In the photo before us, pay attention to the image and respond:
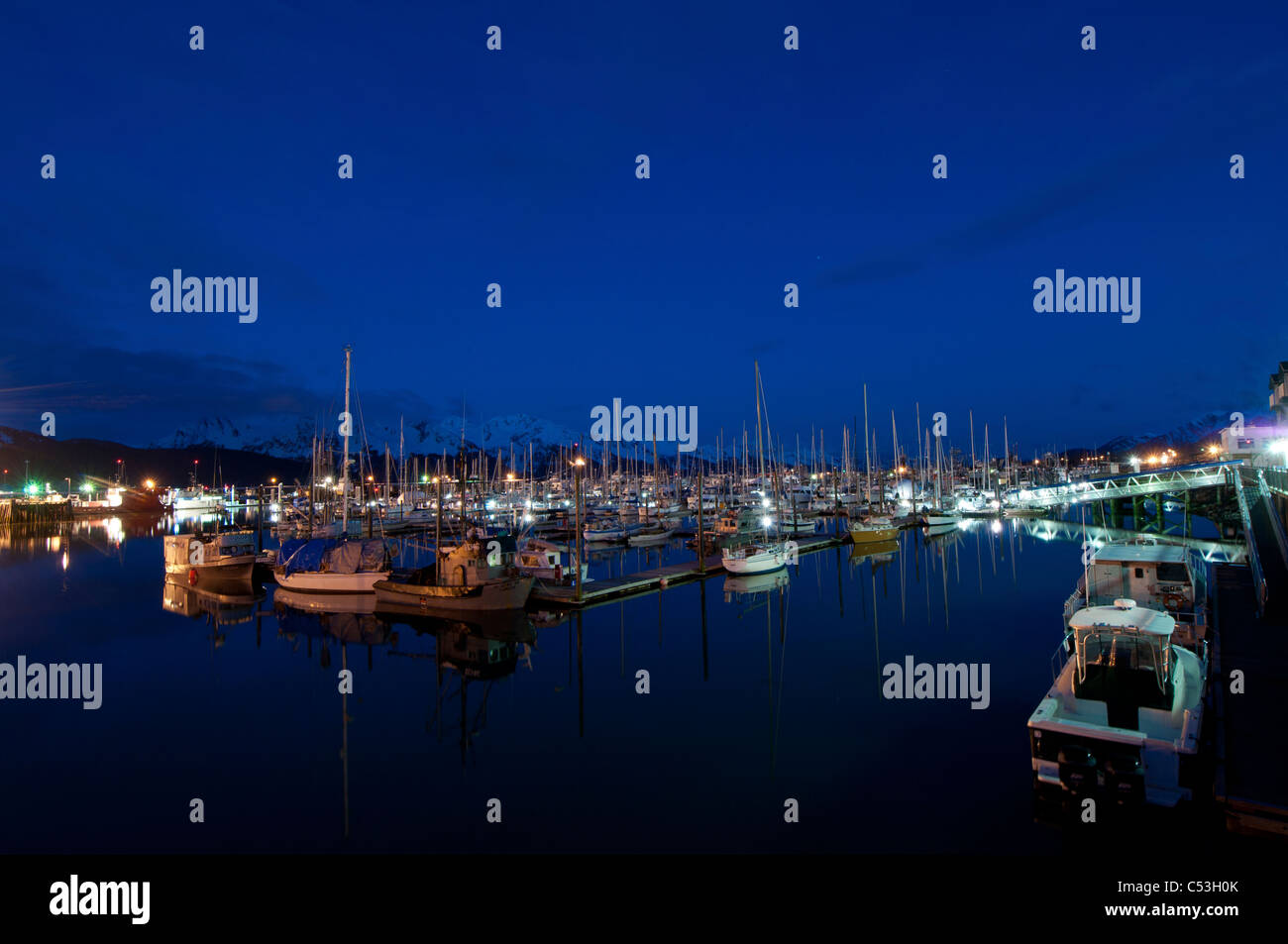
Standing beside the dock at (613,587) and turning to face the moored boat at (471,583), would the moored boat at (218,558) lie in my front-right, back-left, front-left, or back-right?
front-right

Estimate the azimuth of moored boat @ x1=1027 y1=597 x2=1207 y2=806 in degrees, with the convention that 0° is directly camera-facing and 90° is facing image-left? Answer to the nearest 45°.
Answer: approximately 180°

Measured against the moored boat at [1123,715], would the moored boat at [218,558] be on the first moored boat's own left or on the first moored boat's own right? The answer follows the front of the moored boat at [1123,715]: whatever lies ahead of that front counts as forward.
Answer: on the first moored boat's own left

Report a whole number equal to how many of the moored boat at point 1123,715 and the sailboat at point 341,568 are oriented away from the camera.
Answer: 1

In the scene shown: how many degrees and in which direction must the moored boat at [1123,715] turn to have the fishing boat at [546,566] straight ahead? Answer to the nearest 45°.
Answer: approximately 45° to its left

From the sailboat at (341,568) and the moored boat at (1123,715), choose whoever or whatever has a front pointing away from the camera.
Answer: the moored boat
